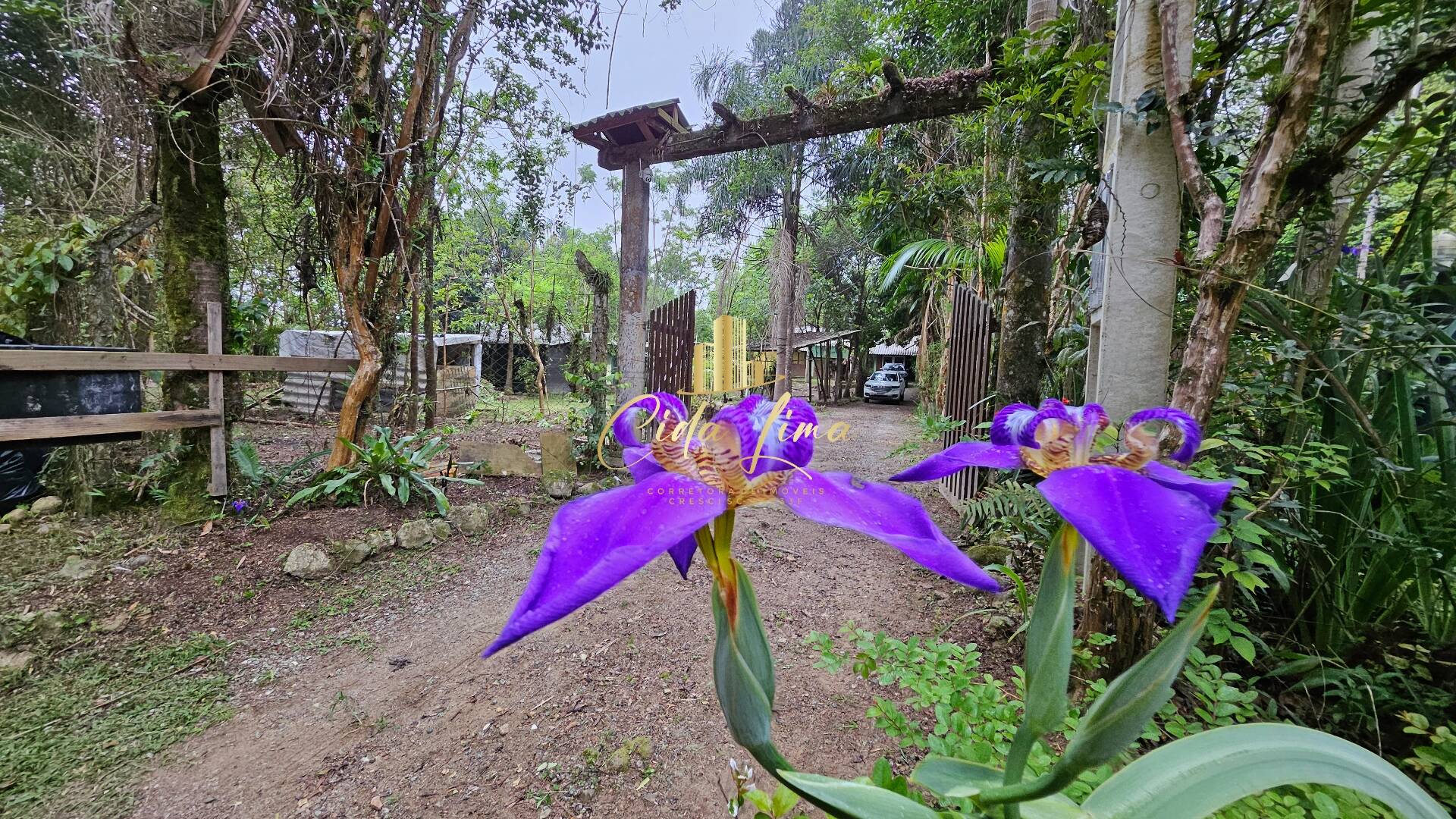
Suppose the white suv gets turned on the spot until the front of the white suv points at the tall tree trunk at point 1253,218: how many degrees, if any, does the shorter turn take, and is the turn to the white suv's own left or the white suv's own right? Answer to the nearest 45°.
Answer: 0° — it already faces it

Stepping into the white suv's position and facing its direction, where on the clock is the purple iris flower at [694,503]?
The purple iris flower is roughly at 12 o'clock from the white suv.

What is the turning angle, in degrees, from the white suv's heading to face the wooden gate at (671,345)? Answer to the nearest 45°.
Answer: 0° — it already faces it

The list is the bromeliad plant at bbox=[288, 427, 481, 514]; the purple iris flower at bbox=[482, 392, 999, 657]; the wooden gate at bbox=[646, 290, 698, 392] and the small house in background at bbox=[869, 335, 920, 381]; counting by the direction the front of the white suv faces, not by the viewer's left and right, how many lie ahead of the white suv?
3

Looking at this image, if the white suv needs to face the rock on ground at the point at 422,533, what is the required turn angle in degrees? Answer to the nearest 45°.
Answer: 0° — it already faces it

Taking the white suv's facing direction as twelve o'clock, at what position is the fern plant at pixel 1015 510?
The fern plant is roughly at 12 o'clock from the white suv.

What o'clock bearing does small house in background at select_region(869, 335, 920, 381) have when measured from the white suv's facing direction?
The small house in background is roughly at 6 o'clock from the white suv.

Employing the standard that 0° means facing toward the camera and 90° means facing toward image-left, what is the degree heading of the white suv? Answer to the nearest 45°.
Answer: approximately 0°
